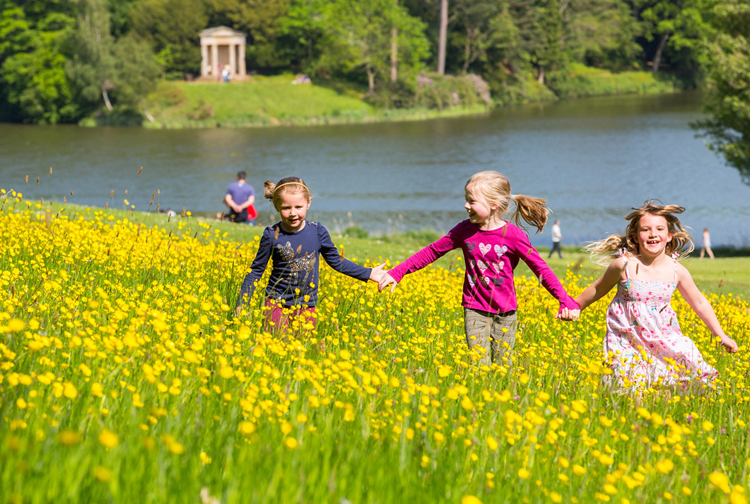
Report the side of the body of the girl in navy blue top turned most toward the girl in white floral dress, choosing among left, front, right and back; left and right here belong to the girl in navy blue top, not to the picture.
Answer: left

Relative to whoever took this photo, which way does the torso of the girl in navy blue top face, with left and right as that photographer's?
facing the viewer

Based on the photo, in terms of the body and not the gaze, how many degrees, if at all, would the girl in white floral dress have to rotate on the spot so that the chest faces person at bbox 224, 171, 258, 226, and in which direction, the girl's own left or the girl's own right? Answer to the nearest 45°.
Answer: approximately 135° to the girl's own right

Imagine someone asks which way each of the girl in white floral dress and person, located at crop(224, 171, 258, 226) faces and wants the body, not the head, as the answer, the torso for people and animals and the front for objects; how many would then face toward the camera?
1

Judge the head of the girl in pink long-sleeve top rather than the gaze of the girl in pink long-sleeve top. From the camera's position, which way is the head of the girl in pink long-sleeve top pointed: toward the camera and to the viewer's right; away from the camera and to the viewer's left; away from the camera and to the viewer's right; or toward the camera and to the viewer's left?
toward the camera and to the viewer's left

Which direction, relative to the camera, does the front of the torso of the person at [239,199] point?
away from the camera

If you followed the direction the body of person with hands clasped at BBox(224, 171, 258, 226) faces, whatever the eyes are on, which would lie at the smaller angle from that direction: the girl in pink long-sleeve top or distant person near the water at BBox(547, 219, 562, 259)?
the distant person near the water

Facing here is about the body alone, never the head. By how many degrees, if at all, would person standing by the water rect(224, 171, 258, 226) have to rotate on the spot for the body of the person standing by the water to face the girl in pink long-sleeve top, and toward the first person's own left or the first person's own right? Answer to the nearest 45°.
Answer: approximately 180°

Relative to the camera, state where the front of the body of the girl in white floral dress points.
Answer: toward the camera

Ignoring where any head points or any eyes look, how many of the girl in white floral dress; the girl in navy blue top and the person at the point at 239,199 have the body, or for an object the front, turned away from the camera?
1

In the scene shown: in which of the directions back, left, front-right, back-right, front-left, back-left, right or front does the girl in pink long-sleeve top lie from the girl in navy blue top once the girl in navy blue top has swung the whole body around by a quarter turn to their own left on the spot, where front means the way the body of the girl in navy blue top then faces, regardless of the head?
front

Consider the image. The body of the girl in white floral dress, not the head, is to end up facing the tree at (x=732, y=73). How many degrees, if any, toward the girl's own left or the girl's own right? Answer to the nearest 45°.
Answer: approximately 180°
